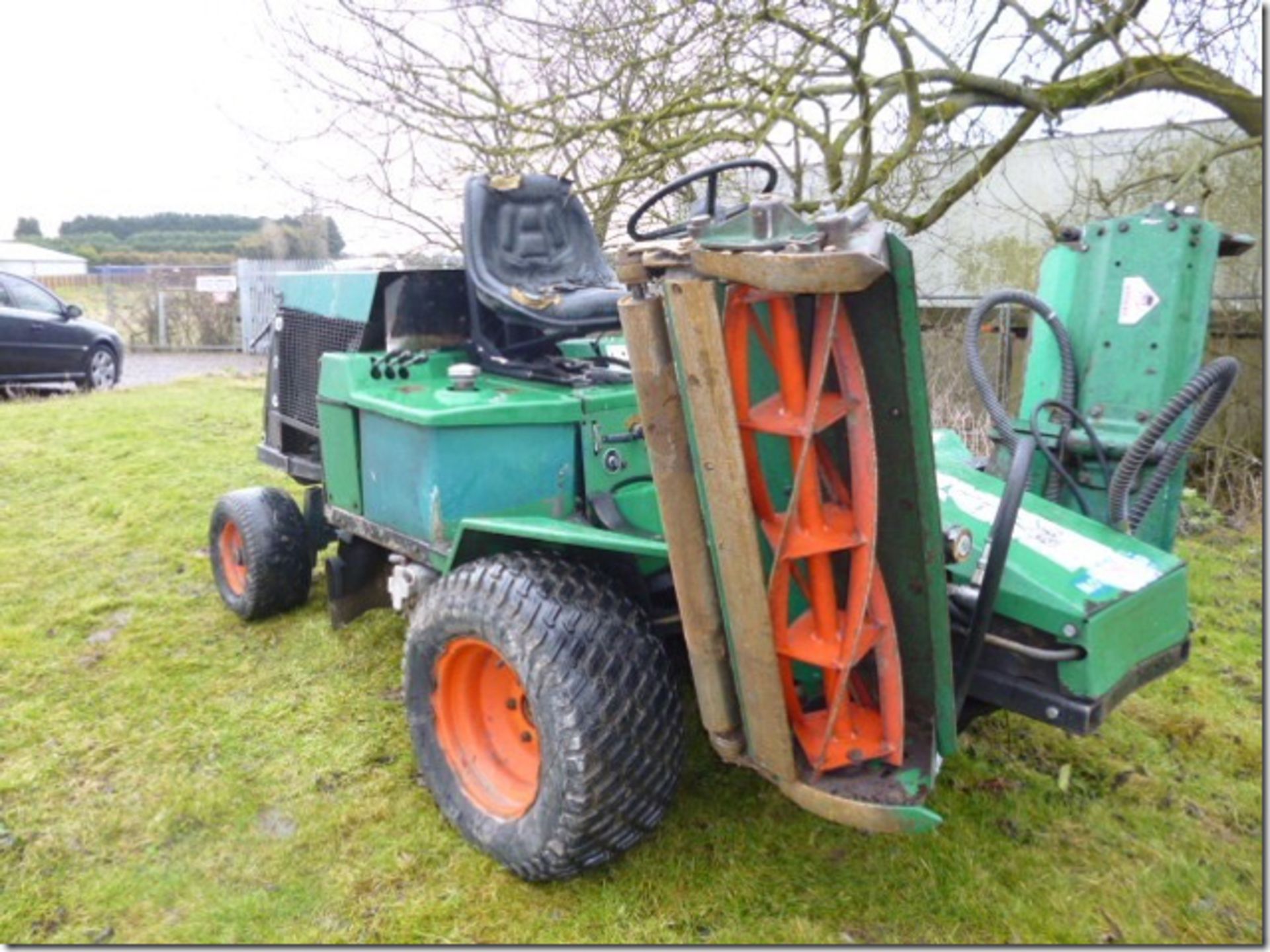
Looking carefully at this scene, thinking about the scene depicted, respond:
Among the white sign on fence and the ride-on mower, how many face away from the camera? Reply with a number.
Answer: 0

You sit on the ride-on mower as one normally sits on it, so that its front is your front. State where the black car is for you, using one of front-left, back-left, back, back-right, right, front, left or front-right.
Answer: back

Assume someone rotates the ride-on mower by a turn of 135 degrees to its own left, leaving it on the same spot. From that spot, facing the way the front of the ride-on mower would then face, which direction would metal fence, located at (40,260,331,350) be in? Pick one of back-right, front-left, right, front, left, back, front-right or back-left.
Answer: front-left

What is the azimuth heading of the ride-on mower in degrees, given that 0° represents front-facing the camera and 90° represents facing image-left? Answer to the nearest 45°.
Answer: approximately 315°

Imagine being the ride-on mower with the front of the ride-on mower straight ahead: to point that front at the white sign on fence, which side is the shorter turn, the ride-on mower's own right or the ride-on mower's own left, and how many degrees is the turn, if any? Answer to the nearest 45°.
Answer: approximately 180°

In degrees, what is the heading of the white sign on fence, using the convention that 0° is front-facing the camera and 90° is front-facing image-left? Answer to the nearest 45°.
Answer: approximately 0°

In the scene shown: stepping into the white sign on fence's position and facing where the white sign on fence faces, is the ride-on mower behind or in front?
in front
